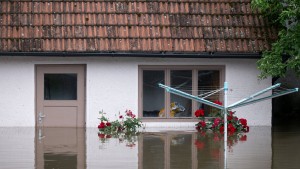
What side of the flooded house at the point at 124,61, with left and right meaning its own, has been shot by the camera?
front

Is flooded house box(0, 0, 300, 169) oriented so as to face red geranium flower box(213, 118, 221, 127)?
no

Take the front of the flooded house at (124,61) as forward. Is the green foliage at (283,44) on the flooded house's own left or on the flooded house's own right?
on the flooded house's own left
